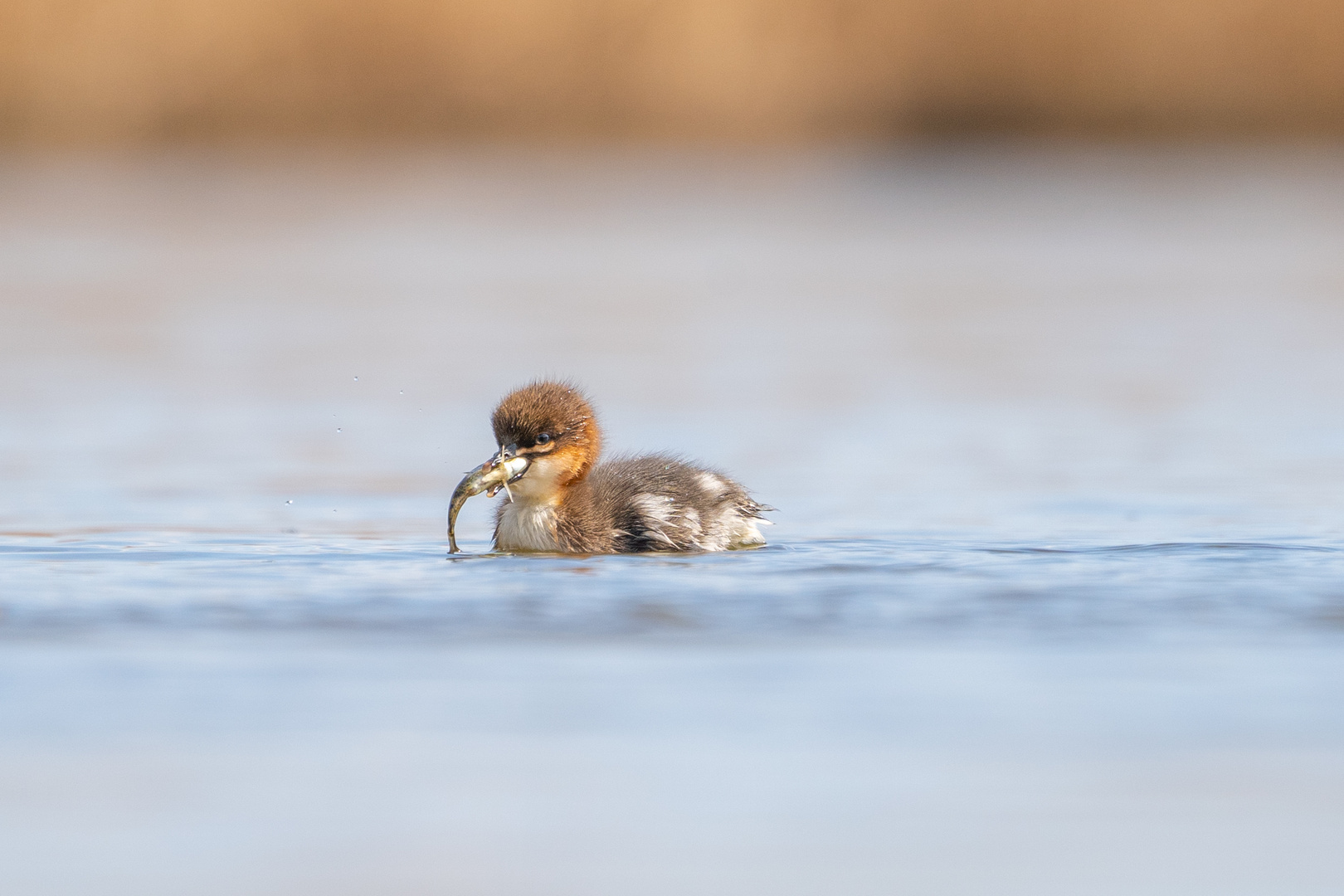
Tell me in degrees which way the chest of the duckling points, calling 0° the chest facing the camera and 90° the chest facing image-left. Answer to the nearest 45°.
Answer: approximately 90°
